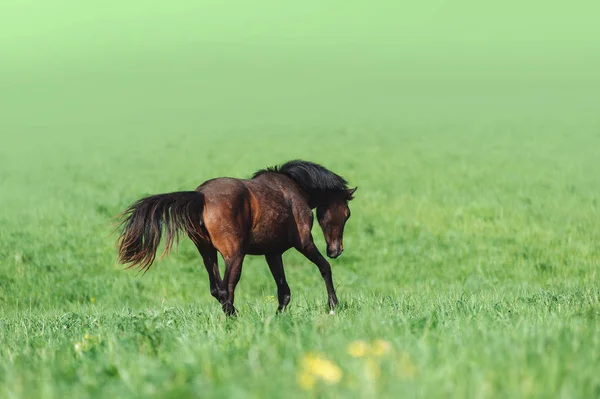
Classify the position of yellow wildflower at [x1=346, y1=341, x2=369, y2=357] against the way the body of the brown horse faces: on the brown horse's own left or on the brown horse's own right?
on the brown horse's own right

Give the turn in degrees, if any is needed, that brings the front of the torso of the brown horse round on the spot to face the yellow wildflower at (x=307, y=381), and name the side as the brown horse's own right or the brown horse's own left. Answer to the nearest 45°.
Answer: approximately 135° to the brown horse's own right

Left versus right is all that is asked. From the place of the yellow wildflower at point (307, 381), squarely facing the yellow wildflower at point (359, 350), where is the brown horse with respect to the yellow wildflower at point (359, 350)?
left

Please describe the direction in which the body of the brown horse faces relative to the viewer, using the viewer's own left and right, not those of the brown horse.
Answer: facing away from the viewer and to the right of the viewer
